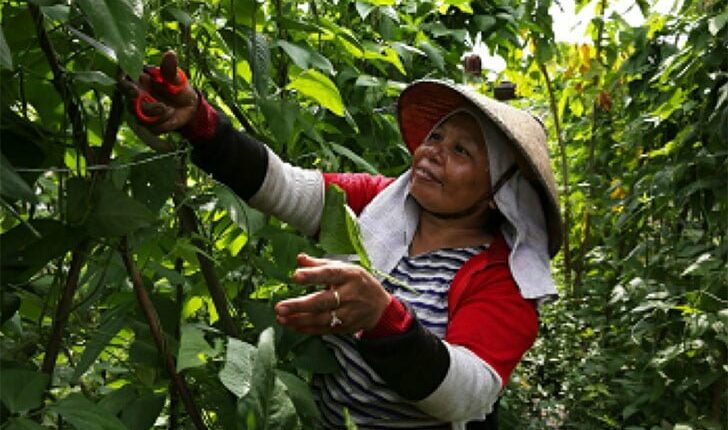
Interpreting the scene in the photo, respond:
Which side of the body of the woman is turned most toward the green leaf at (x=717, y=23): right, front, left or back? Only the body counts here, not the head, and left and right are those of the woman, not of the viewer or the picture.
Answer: back

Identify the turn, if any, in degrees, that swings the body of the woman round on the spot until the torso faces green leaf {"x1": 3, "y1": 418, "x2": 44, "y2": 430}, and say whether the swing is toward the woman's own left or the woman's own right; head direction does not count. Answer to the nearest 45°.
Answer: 0° — they already face it

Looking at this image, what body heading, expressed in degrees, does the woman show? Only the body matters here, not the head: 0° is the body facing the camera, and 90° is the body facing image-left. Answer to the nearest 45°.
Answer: approximately 45°

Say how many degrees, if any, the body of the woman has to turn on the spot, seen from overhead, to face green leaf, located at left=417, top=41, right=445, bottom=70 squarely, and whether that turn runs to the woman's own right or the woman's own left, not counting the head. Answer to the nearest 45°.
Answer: approximately 135° to the woman's own right
